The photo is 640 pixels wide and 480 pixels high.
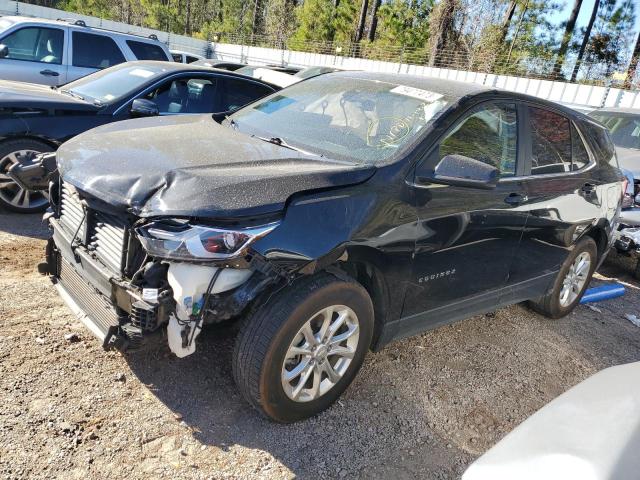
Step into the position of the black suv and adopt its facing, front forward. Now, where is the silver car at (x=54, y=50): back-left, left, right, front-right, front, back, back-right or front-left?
right

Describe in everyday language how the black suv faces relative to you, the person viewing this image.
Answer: facing the viewer and to the left of the viewer

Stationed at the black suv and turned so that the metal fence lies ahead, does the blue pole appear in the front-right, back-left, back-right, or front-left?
front-right

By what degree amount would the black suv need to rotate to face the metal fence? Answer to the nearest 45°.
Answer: approximately 135° to its right

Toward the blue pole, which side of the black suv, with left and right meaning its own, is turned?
back
